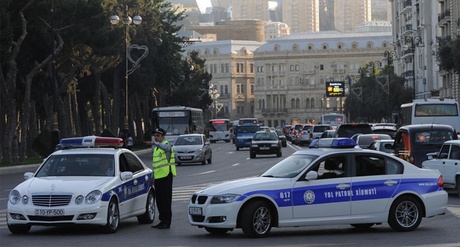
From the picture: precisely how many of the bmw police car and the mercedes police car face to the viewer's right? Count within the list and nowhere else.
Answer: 0

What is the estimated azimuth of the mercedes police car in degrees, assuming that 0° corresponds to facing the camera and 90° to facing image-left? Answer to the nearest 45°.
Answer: approximately 45°

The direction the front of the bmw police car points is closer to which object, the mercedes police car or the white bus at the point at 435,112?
the mercedes police car

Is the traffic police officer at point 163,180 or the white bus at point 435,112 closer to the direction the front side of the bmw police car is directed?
the traffic police officer

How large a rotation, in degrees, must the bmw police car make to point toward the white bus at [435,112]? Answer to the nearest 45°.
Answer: approximately 135° to its right

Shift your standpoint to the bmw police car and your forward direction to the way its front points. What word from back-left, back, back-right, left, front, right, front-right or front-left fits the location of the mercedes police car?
front-right

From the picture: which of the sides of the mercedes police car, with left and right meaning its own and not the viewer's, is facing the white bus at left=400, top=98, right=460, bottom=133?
back

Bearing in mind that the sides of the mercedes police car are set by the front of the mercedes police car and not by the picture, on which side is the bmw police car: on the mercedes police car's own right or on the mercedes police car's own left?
on the mercedes police car's own left

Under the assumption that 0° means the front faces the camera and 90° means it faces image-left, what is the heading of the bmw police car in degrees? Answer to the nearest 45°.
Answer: approximately 45°
